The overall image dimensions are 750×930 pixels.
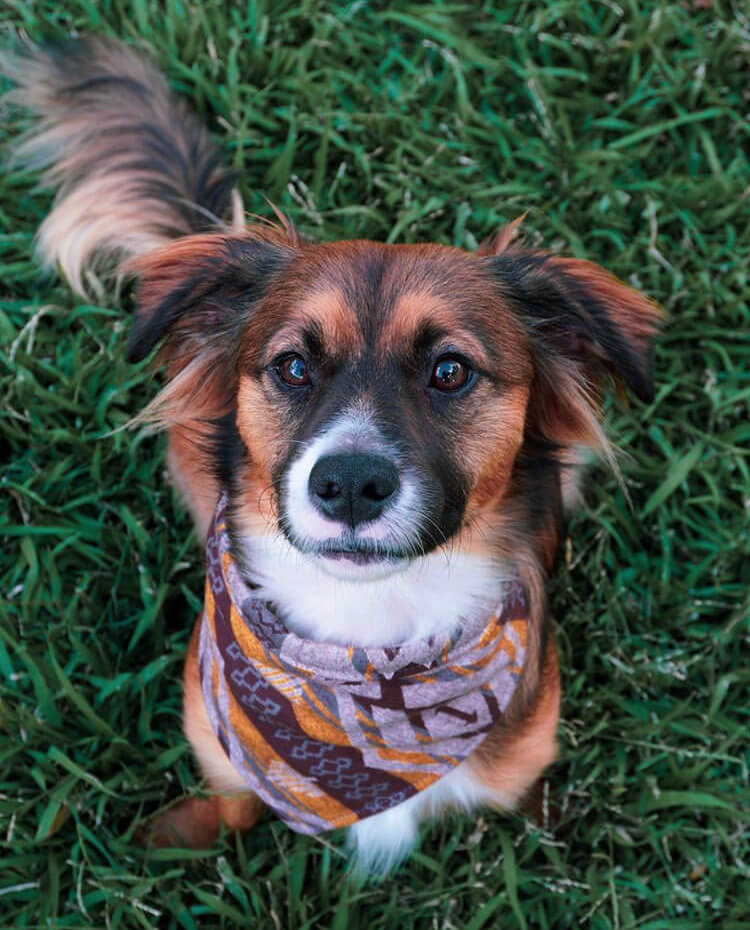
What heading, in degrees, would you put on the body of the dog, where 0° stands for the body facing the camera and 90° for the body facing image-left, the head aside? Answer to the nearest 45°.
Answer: approximately 0°
